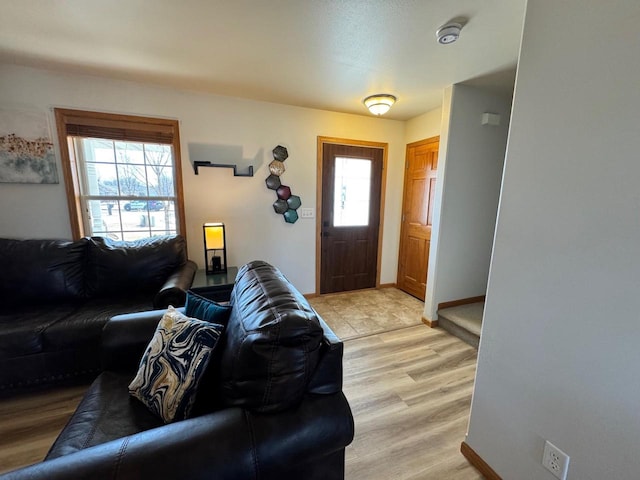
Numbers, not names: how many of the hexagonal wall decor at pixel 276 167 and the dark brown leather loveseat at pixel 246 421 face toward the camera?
1

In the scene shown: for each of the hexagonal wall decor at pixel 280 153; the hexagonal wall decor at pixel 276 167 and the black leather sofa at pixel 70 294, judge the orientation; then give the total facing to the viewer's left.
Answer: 0

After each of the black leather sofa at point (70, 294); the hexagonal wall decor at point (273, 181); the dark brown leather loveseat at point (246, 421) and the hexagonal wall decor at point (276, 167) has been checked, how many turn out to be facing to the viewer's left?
1

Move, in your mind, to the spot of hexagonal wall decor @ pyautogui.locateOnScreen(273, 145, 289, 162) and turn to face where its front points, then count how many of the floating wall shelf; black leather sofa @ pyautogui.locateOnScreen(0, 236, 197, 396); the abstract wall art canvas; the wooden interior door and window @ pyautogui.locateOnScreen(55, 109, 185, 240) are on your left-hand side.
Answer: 1

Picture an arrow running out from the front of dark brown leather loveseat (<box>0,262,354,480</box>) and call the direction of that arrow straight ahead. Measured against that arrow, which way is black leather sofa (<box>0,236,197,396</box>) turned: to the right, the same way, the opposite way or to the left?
to the left

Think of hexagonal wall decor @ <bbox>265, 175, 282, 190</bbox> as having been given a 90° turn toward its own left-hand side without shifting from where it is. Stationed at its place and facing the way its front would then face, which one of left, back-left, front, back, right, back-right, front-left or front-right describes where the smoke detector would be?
front-right

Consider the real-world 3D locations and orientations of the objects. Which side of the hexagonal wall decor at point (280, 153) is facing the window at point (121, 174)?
right

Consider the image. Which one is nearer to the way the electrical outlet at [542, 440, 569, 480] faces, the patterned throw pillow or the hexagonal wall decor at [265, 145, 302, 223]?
the patterned throw pillow

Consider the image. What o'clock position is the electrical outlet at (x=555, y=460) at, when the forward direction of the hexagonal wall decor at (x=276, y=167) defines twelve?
The electrical outlet is roughly at 11 o'clock from the hexagonal wall decor.

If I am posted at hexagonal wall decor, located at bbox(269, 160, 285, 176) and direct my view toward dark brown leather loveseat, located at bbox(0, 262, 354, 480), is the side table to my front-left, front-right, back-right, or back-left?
front-right

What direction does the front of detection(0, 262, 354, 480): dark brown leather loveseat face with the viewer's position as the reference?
facing to the left of the viewer

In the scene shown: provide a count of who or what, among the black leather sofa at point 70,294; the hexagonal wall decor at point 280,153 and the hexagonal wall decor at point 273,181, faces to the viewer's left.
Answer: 0

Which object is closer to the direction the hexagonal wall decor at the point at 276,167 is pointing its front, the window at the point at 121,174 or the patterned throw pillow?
the patterned throw pillow

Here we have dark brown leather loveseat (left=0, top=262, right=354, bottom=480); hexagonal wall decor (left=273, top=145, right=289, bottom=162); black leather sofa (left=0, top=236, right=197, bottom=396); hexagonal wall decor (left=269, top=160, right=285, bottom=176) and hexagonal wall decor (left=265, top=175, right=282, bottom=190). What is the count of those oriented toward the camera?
4

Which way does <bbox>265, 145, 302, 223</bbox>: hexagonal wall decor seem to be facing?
toward the camera

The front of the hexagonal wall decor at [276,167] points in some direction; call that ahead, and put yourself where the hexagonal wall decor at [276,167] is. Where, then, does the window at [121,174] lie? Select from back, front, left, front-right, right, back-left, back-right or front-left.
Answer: right

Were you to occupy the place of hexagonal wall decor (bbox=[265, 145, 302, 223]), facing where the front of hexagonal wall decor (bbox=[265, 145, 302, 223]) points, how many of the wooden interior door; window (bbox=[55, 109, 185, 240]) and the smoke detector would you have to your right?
1

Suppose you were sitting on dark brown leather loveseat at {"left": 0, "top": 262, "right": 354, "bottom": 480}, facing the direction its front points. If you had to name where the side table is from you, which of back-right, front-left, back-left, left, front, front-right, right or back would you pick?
right

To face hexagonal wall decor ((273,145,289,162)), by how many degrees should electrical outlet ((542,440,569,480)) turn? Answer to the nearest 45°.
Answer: approximately 45° to its right

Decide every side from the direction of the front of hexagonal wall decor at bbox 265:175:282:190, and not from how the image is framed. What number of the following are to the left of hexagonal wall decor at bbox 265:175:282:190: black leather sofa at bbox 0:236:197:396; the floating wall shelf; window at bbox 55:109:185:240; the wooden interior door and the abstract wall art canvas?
1

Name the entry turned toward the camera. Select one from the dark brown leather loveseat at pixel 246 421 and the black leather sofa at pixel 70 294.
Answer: the black leather sofa
